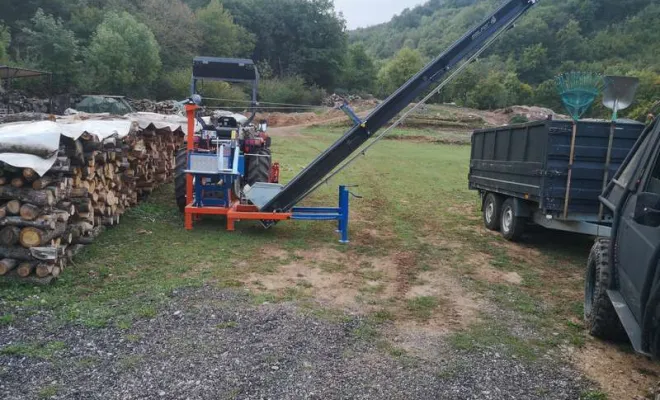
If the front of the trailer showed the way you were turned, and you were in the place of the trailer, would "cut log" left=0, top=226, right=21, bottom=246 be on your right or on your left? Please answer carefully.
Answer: on your right

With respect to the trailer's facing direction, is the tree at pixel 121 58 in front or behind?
behind

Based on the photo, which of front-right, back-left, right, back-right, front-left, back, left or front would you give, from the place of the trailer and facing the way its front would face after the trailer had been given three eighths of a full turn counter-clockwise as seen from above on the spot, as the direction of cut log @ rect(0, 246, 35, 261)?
back-left

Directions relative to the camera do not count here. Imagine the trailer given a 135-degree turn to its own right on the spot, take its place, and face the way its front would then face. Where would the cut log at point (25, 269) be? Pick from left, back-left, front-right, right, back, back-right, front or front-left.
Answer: front-left

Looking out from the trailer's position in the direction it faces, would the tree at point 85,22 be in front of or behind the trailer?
behind

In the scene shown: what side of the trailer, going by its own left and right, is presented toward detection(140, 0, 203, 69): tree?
back
